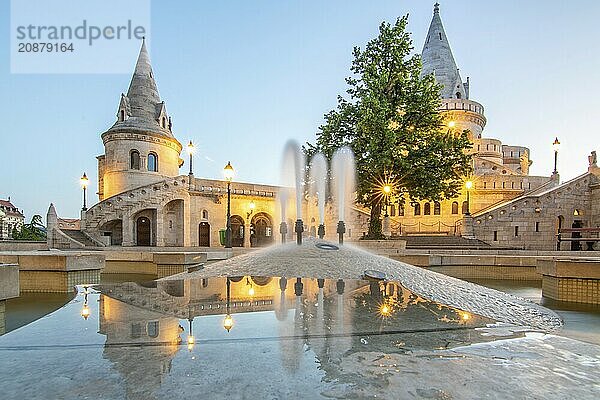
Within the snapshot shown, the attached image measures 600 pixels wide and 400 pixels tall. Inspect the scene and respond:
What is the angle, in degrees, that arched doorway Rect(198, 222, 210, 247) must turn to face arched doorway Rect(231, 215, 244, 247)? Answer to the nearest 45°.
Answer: approximately 135° to its left

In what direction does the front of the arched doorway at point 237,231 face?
toward the camera
